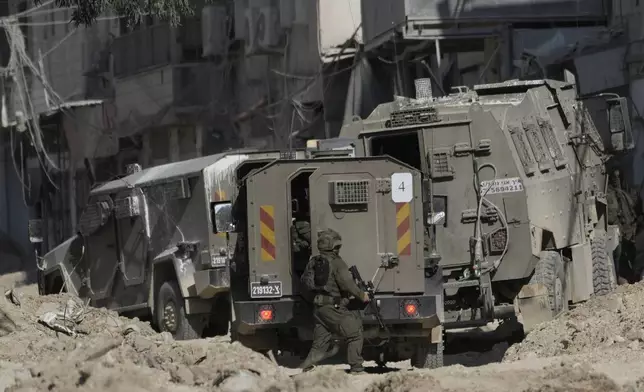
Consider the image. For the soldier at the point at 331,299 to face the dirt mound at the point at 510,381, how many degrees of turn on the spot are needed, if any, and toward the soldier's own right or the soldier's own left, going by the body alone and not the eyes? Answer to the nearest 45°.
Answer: approximately 90° to the soldier's own right

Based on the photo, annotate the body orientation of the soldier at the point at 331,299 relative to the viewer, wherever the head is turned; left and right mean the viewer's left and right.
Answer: facing away from the viewer and to the right of the viewer

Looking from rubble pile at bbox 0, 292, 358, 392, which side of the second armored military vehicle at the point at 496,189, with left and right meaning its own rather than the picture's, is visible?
back

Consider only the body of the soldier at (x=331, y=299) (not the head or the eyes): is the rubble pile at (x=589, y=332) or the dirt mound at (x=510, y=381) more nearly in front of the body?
the rubble pile

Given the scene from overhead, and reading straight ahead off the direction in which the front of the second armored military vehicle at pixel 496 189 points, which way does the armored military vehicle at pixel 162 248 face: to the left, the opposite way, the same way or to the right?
to the left

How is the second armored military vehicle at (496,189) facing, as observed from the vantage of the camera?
facing away from the viewer and to the right of the viewer
